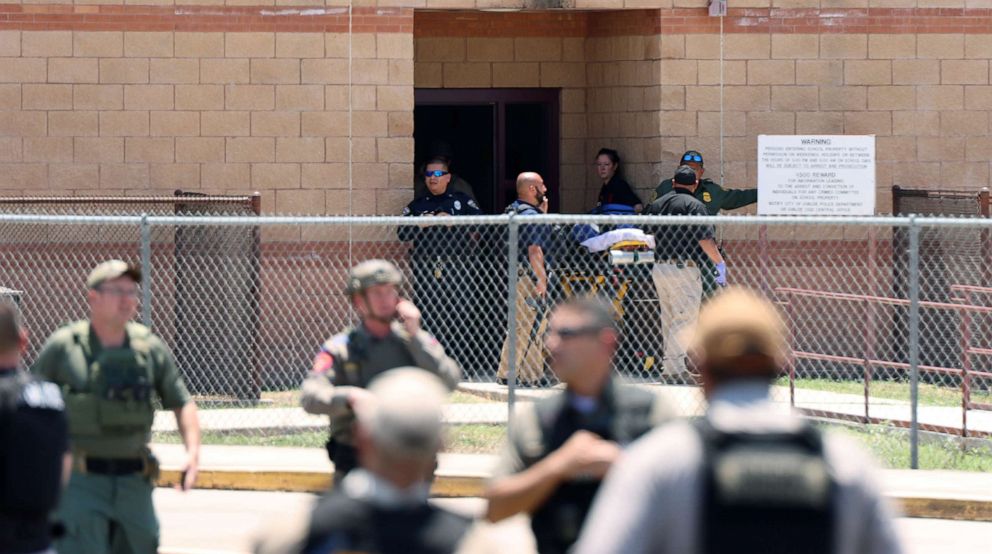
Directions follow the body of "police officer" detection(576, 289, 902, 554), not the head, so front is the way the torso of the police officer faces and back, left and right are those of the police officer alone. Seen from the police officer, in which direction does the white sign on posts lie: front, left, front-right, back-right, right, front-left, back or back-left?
front

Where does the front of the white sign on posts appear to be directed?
toward the camera

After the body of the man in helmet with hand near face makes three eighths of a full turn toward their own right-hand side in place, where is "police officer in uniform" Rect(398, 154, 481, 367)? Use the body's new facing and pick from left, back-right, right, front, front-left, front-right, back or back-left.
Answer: right

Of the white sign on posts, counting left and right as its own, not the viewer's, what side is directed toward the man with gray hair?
front

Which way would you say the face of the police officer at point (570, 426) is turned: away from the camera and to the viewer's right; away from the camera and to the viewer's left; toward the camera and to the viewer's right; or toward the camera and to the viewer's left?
toward the camera and to the viewer's left

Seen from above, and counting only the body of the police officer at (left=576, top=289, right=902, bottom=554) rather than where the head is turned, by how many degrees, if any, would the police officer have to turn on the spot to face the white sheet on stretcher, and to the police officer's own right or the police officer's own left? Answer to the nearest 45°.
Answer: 0° — they already face it

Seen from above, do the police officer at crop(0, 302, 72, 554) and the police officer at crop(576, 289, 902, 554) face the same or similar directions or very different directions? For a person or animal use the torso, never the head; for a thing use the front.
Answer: same or similar directions

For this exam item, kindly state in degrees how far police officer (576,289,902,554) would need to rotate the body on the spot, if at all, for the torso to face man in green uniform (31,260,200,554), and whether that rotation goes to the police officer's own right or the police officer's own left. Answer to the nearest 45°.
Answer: approximately 45° to the police officer's own left

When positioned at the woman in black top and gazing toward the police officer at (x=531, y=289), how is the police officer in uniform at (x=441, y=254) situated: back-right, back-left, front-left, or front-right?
front-right

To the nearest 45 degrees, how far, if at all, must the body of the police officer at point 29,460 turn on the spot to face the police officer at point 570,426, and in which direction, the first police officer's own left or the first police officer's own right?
approximately 135° to the first police officer's own right

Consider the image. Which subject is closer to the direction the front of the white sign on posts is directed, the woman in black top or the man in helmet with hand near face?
the man in helmet with hand near face

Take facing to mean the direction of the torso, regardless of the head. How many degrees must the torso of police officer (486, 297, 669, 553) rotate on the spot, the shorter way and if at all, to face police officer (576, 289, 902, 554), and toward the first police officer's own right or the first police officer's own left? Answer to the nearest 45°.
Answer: approximately 45° to the first police officer's own left

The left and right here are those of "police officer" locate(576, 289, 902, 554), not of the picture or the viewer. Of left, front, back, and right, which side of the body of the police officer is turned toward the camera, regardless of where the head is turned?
back

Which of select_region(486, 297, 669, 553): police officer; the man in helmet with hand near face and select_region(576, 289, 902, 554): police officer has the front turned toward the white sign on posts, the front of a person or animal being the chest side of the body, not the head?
select_region(576, 289, 902, 554): police officer

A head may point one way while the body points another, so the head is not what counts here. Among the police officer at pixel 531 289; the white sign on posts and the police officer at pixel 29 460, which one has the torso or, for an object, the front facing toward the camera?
the white sign on posts

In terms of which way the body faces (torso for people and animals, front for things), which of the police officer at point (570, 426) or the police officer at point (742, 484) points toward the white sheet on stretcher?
the police officer at point (742, 484)

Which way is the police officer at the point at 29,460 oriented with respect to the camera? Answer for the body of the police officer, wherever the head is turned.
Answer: away from the camera

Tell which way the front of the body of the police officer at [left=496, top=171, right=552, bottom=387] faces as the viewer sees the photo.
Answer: to the viewer's right

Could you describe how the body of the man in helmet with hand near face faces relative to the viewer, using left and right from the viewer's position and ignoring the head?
facing the viewer and to the right of the viewer
